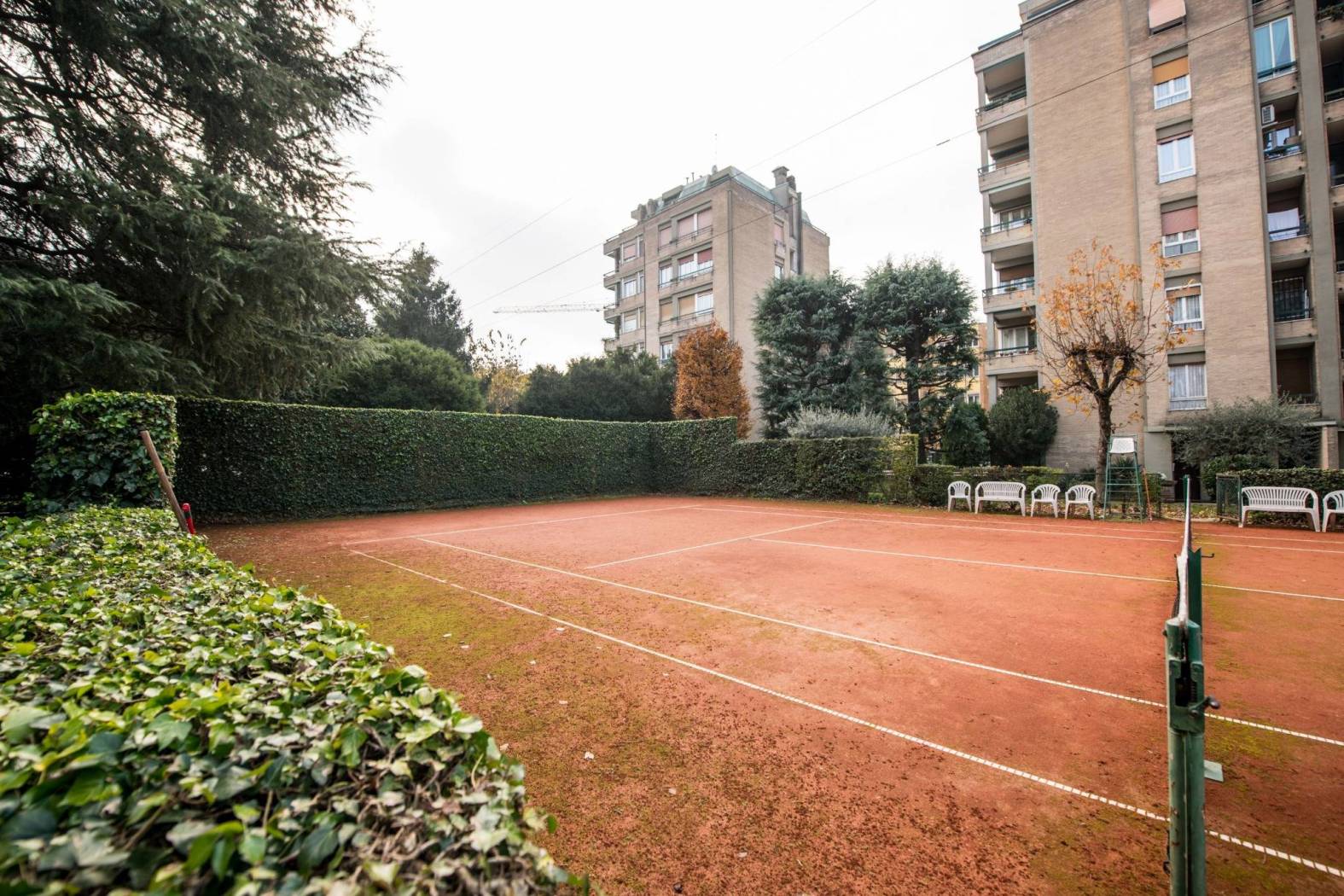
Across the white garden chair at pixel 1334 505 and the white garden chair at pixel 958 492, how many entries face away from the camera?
0

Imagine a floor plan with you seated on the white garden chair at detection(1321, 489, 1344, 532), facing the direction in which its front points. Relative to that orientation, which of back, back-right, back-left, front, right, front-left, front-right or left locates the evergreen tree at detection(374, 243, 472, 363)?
front-right

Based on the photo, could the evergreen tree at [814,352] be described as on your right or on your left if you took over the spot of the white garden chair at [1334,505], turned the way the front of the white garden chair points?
on your right

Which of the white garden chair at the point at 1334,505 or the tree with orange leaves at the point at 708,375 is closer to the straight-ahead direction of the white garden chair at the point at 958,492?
the white garden chair

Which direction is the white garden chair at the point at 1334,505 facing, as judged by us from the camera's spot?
facing the viewer and to the left of the viewer

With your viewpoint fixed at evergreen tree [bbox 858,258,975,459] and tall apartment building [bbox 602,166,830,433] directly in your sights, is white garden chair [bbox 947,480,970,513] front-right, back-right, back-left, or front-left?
back-left

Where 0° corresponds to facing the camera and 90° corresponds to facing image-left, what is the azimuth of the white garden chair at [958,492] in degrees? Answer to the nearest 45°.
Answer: approximately 0°

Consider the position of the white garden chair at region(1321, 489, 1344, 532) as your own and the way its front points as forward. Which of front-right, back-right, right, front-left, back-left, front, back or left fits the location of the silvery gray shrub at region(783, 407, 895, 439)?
front-right

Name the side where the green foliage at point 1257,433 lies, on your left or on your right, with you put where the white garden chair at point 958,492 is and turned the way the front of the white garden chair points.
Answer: on your left

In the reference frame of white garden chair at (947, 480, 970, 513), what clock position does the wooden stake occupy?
The wooden stake is roughly at 1 o'clock from the white garden chair.

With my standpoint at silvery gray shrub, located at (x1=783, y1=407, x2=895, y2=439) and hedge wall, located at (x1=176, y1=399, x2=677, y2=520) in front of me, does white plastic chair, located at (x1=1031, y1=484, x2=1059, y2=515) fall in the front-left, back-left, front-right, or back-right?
back-left

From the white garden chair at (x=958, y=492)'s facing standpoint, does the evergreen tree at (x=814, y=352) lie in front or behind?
behind

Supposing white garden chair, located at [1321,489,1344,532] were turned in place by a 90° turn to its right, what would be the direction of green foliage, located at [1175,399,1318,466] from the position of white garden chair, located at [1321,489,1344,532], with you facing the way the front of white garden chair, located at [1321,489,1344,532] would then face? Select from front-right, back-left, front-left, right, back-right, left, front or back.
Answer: front-right

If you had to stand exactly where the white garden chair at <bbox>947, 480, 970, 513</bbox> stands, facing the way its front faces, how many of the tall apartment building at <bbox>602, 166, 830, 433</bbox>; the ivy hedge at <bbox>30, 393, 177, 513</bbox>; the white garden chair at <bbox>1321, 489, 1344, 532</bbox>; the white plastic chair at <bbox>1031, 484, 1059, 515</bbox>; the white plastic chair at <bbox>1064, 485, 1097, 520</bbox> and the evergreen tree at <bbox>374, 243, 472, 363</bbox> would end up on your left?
3

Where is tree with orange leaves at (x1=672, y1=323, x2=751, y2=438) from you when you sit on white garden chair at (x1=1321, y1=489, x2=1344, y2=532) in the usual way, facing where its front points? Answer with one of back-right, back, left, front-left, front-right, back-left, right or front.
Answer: front-right
